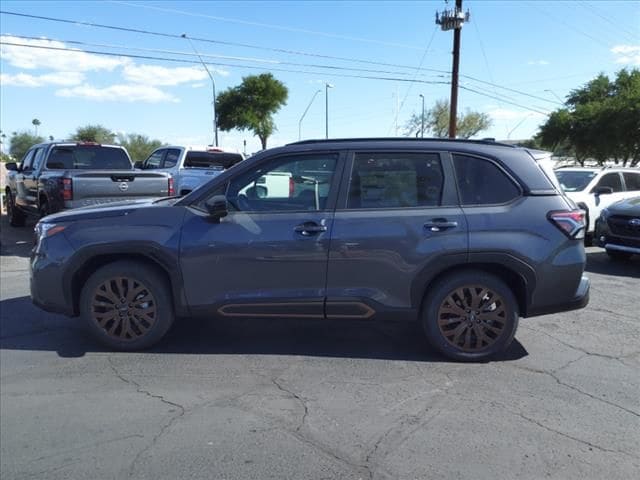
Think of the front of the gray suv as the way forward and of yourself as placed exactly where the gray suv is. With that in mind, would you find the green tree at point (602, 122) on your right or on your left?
on your right

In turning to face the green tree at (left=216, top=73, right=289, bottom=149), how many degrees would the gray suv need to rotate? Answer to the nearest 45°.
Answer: approximately 90° to its right

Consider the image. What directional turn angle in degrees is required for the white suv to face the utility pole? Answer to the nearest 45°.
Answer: approximately 90° to its right

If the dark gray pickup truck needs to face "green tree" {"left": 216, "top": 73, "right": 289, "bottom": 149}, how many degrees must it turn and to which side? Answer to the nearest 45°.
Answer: approximately 45° to its right

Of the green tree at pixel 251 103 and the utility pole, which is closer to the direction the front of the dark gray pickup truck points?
the green tree

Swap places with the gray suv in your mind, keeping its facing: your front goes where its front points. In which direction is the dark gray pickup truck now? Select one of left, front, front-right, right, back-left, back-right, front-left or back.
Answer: front-right

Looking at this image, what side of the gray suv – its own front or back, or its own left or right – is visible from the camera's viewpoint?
left

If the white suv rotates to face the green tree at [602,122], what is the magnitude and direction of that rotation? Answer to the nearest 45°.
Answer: approximately 135° to its right

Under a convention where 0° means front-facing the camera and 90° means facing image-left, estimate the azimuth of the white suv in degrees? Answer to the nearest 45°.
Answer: approximately 45°

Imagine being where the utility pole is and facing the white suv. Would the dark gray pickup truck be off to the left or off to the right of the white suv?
right
